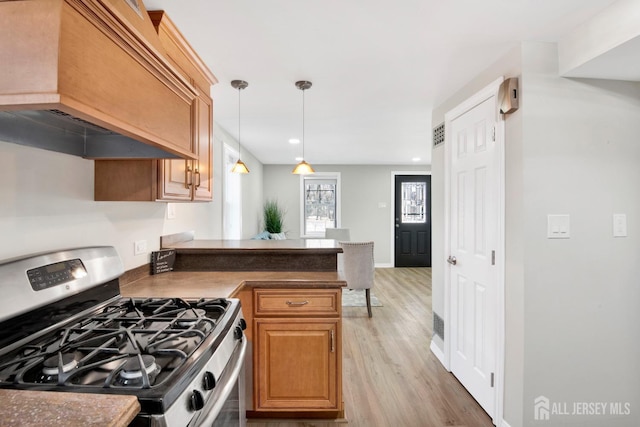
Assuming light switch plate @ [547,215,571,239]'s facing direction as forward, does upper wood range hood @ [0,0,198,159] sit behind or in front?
in front

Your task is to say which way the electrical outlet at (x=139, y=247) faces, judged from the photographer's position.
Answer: facing the viewer and to the right of the viewer

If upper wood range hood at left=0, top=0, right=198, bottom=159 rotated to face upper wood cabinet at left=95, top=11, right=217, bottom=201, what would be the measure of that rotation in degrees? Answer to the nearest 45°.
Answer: approximately 135° to its left

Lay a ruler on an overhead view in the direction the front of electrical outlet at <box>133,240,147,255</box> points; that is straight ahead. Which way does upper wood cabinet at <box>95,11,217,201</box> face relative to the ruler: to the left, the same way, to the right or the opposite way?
the same way

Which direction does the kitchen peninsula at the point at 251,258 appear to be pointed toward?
toward the camera

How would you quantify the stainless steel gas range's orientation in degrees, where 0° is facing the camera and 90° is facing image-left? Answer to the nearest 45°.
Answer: approximately 315°

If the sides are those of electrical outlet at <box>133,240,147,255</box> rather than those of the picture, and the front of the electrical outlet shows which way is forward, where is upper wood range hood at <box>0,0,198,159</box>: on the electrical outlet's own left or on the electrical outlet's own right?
on the electrical outlet's own right

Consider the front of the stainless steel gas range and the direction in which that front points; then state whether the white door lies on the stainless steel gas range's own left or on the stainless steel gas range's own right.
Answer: on the stainless steel gas range's own left

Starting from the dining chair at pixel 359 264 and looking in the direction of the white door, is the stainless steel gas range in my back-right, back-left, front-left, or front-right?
front-right

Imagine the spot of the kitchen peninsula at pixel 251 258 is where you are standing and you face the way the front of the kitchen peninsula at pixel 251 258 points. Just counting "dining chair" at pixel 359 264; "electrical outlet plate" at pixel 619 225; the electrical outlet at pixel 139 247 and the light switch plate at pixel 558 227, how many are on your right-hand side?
1

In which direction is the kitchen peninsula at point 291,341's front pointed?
toward the camera

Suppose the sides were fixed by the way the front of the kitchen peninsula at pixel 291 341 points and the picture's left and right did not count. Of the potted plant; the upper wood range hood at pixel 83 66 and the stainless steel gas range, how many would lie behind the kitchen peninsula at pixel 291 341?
1

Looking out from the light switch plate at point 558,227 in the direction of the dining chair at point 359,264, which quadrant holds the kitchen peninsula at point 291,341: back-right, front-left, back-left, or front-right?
front-left

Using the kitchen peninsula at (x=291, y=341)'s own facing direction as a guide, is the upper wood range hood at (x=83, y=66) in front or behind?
in front

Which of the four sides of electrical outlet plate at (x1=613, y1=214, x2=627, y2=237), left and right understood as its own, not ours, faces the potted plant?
right

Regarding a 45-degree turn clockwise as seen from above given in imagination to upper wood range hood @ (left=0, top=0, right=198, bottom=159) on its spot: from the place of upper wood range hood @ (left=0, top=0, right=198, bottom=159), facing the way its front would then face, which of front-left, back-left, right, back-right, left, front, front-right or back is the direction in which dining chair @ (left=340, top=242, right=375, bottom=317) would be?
back-left
